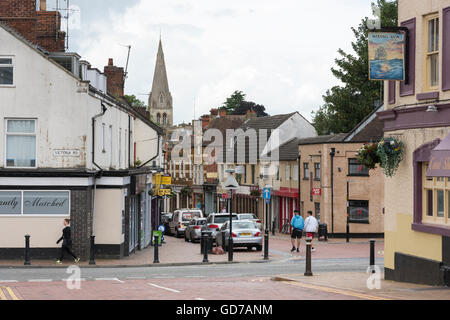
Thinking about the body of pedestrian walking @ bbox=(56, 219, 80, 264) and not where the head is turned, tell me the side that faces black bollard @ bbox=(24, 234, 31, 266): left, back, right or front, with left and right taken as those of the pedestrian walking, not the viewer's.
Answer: front

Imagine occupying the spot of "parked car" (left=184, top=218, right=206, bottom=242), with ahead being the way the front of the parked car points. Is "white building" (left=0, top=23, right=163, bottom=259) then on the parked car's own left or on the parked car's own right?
on the parked car's own left

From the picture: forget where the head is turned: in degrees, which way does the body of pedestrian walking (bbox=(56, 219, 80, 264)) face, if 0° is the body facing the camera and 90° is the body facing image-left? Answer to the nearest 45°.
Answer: approximately 90°

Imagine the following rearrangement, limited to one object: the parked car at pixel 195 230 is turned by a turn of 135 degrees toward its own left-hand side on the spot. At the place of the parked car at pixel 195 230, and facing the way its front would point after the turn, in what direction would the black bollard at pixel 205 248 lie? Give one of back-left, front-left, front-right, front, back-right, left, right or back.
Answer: front

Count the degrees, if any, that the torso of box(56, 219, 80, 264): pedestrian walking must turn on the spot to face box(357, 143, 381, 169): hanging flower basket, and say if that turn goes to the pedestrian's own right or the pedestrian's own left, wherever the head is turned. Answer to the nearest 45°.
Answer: approximately 135° to the pedestrian's own left

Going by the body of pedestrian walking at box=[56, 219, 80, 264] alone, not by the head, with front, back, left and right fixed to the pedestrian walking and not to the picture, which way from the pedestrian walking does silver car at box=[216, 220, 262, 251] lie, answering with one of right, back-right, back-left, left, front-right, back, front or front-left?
back-right

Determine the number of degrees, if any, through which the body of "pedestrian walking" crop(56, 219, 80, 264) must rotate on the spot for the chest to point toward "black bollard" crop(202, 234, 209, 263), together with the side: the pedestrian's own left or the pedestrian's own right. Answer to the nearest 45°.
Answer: approximately 180°

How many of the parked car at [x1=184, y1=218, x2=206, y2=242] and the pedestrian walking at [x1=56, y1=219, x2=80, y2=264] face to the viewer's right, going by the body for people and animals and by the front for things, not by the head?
0

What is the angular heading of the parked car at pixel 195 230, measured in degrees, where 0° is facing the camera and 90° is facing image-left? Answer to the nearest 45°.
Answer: approximately 135°
